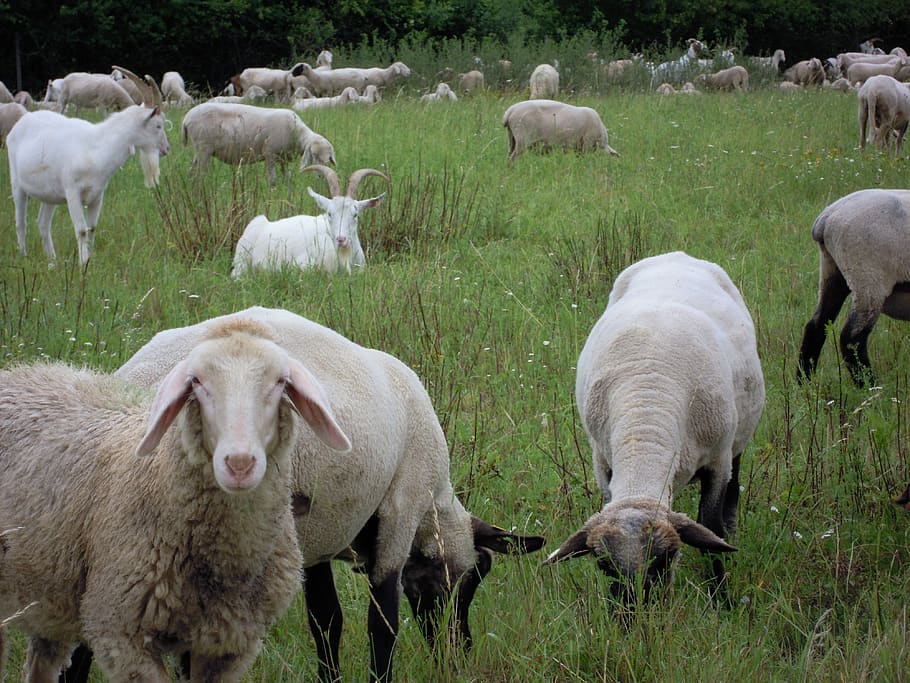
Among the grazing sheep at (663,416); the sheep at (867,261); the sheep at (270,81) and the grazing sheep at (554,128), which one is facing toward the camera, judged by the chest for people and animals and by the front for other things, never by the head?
the grazing sheep at (663,416)

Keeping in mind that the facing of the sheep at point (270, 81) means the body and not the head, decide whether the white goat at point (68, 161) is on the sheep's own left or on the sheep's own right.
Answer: on the sheep's own left

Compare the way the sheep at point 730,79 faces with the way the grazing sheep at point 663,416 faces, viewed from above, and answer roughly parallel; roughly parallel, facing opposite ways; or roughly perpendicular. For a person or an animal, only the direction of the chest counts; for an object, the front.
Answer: roughly perpendicular

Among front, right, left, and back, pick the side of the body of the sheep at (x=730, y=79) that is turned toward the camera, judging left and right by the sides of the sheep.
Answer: left

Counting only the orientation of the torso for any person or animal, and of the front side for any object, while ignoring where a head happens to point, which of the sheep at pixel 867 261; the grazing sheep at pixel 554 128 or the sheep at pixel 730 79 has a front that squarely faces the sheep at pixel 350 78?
the sheep at pixel 730 79

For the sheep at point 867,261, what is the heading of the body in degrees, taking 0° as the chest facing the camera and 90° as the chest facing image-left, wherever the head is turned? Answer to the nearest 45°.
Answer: approximately 270°

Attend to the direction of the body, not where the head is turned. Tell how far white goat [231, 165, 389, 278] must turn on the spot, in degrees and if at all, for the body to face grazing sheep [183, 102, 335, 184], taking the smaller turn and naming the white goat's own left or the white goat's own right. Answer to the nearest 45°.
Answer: approximately 135° to the white goat's own left

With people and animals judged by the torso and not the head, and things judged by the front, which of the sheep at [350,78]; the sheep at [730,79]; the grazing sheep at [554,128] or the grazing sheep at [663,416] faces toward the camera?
the grazing sheep at [663,416]

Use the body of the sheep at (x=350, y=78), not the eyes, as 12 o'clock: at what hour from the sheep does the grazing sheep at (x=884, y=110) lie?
The grazing sheep is roughly at 2 o'clock from the sheep.

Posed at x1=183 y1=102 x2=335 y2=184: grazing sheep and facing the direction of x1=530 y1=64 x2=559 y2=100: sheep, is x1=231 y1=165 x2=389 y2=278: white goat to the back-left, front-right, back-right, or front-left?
back-right

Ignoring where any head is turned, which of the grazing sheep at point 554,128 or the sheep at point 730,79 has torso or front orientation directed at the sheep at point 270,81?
the sheep at point 730,79

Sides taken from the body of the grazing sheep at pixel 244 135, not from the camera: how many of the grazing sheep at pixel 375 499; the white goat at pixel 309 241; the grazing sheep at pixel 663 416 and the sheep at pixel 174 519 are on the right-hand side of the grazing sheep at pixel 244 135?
4

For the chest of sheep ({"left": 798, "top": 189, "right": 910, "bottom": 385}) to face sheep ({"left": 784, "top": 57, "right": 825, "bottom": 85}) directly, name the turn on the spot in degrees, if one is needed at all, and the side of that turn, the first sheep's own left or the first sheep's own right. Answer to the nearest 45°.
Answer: approximately 90° to the first sheep's own left
